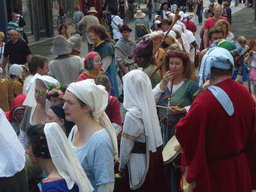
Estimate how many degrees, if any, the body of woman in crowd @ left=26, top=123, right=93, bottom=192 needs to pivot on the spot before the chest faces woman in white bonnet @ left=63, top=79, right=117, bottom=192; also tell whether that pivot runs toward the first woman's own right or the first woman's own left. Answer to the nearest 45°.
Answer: approximately 90° to the first woman's own right

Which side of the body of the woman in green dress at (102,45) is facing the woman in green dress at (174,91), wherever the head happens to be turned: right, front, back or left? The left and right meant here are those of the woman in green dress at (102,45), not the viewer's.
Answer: left

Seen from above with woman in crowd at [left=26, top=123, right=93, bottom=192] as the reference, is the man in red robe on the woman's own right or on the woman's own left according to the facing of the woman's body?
on the woman's own right

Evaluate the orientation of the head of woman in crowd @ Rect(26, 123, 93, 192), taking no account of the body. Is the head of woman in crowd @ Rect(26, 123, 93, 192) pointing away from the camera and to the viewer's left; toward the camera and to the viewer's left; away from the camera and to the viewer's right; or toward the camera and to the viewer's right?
away from the camera and to the viewer's left

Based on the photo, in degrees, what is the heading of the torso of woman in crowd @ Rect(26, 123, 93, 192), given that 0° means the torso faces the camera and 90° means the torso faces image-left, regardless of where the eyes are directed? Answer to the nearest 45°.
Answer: approximately 135°

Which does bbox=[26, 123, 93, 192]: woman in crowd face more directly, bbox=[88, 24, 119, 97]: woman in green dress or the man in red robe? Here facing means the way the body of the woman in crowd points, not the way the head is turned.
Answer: the woman in green dress

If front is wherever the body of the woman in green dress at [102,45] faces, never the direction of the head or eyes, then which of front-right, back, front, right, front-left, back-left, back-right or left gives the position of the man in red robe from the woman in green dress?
left

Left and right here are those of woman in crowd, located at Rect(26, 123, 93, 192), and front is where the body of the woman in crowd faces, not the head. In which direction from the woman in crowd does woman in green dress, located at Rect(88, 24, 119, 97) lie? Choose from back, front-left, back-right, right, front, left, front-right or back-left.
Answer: front-right
